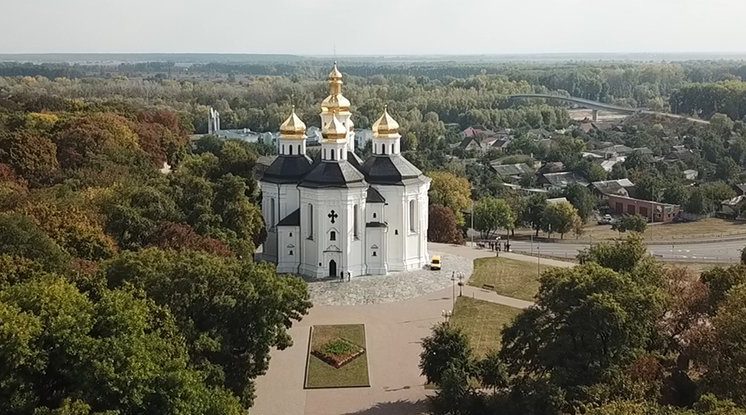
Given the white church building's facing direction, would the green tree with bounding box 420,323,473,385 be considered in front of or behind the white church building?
in front

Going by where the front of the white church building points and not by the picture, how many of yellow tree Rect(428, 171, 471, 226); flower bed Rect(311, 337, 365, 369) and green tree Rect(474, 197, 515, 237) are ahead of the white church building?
1

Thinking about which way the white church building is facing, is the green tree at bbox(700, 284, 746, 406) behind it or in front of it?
in front

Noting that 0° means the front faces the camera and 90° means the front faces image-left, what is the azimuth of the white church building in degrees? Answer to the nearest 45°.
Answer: approximately 0°

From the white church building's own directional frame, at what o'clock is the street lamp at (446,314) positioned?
The street lamp is roughly at 11 o'clock from the white church building.

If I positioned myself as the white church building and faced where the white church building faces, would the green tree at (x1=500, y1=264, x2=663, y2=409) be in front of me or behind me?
in front

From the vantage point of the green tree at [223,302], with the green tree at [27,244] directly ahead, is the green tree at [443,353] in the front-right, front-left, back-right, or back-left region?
back-right

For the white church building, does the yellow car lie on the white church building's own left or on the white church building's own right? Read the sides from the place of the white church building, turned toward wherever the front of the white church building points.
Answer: on the white church building's own left

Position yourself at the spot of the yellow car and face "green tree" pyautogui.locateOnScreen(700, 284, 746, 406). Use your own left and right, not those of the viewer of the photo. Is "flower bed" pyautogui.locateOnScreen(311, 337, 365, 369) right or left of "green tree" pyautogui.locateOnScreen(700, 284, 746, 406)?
right

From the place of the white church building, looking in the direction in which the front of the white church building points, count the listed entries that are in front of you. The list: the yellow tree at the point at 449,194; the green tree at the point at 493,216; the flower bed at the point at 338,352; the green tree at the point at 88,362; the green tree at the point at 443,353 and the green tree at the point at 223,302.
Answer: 4

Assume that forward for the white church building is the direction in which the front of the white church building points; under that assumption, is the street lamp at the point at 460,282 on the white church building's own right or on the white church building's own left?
on the white church building's own left

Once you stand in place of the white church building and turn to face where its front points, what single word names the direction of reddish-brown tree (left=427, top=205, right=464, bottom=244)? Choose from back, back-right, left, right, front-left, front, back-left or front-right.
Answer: back-left

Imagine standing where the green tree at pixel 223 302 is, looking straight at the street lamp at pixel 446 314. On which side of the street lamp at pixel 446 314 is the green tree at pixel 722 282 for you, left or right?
right

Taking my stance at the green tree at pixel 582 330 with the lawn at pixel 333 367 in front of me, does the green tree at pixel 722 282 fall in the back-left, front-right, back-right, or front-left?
back-right

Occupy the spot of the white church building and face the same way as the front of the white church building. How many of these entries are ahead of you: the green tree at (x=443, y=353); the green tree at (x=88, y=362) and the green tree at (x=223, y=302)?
3

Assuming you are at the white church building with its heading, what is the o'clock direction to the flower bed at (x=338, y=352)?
The flower bed is roughly at 12 o'clock from the white church building.

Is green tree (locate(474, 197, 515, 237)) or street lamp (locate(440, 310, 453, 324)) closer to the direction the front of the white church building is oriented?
the street lamp

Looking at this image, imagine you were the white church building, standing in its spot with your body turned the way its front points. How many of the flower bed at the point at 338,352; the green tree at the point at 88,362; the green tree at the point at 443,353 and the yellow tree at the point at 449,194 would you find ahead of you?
3
